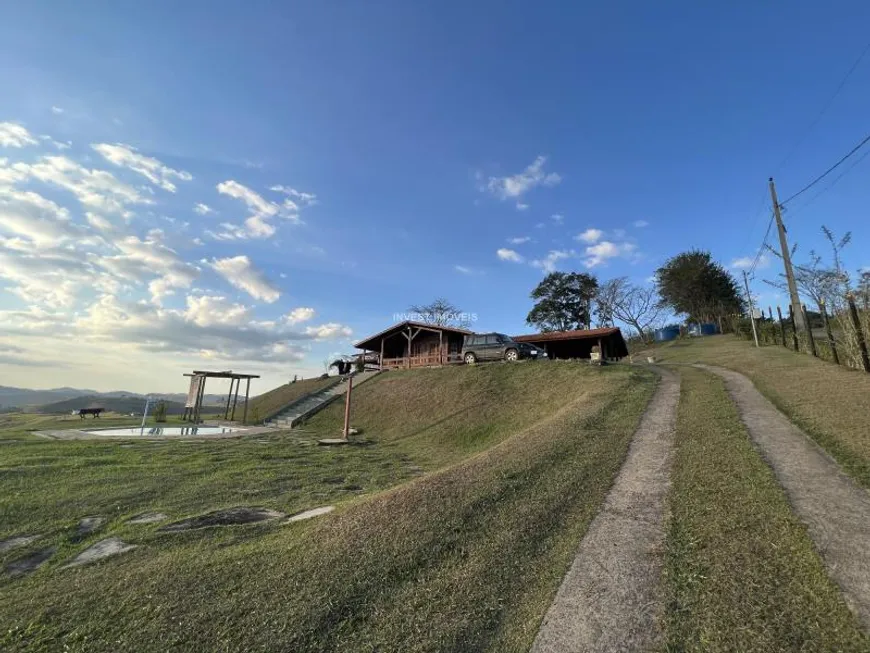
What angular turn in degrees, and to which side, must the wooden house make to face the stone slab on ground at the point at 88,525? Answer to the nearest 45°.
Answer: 0° — it already faces it

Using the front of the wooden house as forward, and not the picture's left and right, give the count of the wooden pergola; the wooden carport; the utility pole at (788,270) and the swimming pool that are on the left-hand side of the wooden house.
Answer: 2

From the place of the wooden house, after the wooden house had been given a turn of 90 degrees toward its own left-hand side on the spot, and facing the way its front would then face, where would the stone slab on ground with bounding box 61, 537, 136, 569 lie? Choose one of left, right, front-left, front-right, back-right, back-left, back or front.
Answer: right

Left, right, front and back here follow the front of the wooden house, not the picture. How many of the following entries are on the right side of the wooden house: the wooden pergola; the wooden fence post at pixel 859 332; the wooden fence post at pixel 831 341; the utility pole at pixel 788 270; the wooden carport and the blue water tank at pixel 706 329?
1

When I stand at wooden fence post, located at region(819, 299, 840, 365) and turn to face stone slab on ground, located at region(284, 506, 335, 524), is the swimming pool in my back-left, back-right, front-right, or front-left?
front-right

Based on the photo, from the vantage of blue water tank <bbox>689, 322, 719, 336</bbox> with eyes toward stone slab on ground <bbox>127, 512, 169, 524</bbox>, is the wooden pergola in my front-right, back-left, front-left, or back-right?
front-right

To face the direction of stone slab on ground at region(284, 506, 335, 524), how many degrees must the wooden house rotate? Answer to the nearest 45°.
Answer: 0° — it already faces it

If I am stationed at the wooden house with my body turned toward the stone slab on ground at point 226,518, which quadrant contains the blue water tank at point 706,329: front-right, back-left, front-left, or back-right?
back-left

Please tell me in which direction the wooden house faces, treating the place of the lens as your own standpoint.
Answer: facing the viewer

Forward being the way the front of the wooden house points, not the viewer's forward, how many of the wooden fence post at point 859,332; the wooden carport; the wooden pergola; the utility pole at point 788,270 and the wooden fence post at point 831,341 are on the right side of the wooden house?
1

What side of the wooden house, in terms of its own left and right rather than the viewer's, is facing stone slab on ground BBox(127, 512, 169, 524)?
front

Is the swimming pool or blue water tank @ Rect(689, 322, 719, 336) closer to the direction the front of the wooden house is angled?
the swimming pool

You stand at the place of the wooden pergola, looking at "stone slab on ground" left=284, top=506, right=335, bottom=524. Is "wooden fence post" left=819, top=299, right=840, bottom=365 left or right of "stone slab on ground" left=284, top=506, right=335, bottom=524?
left

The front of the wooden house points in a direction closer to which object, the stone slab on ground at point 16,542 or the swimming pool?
the stone slab on ground

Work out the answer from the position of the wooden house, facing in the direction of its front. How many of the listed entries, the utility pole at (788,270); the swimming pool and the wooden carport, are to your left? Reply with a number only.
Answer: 2

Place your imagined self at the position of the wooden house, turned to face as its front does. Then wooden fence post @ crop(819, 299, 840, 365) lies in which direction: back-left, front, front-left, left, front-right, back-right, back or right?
front-left

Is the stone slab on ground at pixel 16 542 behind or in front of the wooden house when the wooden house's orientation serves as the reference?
in front

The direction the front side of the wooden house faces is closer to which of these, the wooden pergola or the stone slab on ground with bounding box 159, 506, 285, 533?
the stone slab on ground

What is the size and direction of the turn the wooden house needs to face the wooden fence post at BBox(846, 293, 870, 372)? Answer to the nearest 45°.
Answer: approximately 45° to its left
